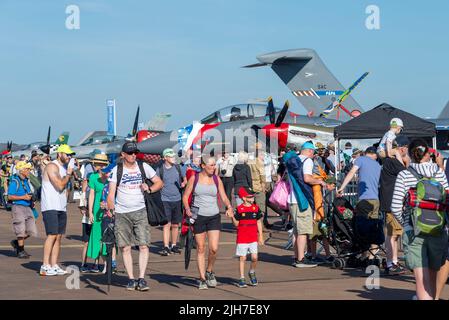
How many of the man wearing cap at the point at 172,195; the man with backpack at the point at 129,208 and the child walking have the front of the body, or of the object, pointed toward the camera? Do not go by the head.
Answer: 3

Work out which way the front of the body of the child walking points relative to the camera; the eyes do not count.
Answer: toward the camera

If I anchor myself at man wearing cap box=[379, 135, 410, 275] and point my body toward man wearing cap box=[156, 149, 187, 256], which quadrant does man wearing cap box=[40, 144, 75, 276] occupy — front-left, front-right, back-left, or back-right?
front-left

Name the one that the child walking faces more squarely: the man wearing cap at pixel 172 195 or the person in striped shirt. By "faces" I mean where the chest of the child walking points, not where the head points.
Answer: the person in striped shirt

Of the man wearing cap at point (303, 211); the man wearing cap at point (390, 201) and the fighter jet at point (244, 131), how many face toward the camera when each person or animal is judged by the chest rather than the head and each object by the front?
0

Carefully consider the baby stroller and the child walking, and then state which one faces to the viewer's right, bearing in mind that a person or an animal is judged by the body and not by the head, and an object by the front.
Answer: the baby stroller

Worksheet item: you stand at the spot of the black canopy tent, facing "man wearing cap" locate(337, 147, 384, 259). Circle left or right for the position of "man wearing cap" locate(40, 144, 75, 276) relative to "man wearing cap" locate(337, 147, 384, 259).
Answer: right
